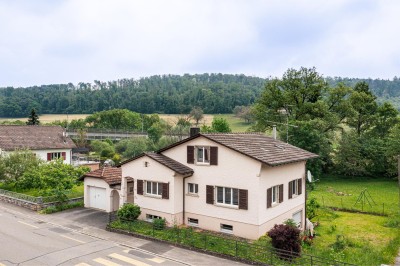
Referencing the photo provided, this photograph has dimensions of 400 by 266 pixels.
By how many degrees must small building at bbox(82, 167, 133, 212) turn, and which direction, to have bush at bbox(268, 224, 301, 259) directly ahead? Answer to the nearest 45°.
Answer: approximately 90° to its left

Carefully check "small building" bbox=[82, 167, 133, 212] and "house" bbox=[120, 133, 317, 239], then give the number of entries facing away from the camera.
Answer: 0

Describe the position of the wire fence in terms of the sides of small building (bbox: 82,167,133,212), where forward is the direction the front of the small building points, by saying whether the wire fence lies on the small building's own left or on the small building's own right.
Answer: on the small building's own left

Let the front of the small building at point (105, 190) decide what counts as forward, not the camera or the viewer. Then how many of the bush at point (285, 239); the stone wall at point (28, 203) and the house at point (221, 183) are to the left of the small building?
2

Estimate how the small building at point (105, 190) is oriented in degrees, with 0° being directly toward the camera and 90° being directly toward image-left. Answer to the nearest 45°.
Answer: approximately 45°

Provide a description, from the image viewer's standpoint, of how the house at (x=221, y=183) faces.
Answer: facing the viewer and to the left of the viewer

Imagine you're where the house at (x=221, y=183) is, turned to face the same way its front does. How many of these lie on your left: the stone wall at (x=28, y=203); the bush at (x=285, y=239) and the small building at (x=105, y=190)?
1
